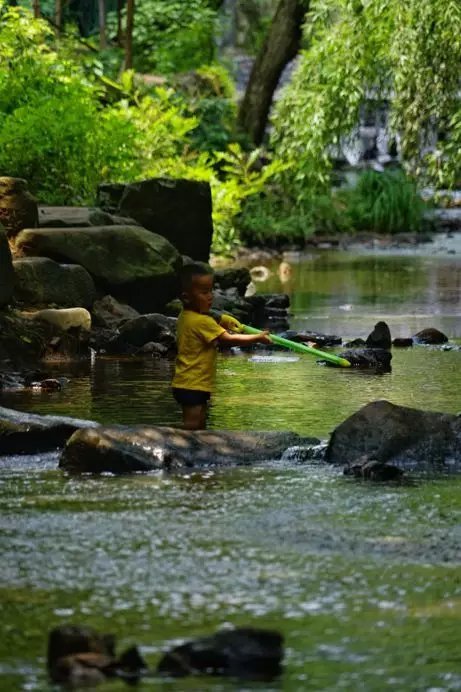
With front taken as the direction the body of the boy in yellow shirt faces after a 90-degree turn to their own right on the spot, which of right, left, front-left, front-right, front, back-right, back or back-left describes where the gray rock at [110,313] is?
back

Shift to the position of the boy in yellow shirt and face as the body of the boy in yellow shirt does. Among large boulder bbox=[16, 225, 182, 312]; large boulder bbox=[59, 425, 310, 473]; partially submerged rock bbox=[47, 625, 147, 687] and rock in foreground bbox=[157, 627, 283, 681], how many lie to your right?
3

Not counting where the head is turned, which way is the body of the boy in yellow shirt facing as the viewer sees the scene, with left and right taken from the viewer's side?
facing to the right of the viewer

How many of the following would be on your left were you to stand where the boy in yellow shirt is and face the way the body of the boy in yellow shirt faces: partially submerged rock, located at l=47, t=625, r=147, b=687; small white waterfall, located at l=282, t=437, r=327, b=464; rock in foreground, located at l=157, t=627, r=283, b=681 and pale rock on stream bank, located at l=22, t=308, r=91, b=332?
1

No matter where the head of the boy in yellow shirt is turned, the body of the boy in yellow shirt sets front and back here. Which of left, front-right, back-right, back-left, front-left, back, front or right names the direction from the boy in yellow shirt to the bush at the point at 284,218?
left

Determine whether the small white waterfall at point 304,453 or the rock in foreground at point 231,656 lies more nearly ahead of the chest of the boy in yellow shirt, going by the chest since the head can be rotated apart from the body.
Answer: the small white waterfall

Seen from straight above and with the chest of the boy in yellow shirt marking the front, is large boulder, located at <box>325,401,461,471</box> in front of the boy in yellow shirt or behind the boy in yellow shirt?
in front

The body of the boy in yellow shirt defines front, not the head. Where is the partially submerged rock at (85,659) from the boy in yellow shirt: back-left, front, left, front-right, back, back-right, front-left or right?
right

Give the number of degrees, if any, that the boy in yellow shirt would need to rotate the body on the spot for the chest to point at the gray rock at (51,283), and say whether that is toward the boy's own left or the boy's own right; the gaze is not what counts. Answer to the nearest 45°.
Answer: approximately 90° to the boy's own left

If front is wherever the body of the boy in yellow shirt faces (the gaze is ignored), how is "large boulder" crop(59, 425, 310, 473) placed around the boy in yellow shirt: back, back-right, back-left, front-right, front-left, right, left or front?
right

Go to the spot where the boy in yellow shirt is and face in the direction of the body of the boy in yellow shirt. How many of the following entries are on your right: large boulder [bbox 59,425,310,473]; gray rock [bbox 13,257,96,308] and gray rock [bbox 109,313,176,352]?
1

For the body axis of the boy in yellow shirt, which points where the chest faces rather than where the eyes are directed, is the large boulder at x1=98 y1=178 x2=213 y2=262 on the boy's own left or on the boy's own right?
on the boy's own left

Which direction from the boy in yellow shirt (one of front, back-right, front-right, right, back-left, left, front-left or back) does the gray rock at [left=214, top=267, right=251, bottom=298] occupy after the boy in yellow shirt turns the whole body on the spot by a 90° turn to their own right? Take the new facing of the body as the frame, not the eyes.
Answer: back

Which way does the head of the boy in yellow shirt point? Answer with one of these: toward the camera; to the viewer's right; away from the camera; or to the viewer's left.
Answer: to the viewer's right
